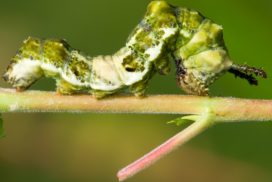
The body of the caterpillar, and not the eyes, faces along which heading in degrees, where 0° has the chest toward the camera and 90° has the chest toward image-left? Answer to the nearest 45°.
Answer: approximately 270°
